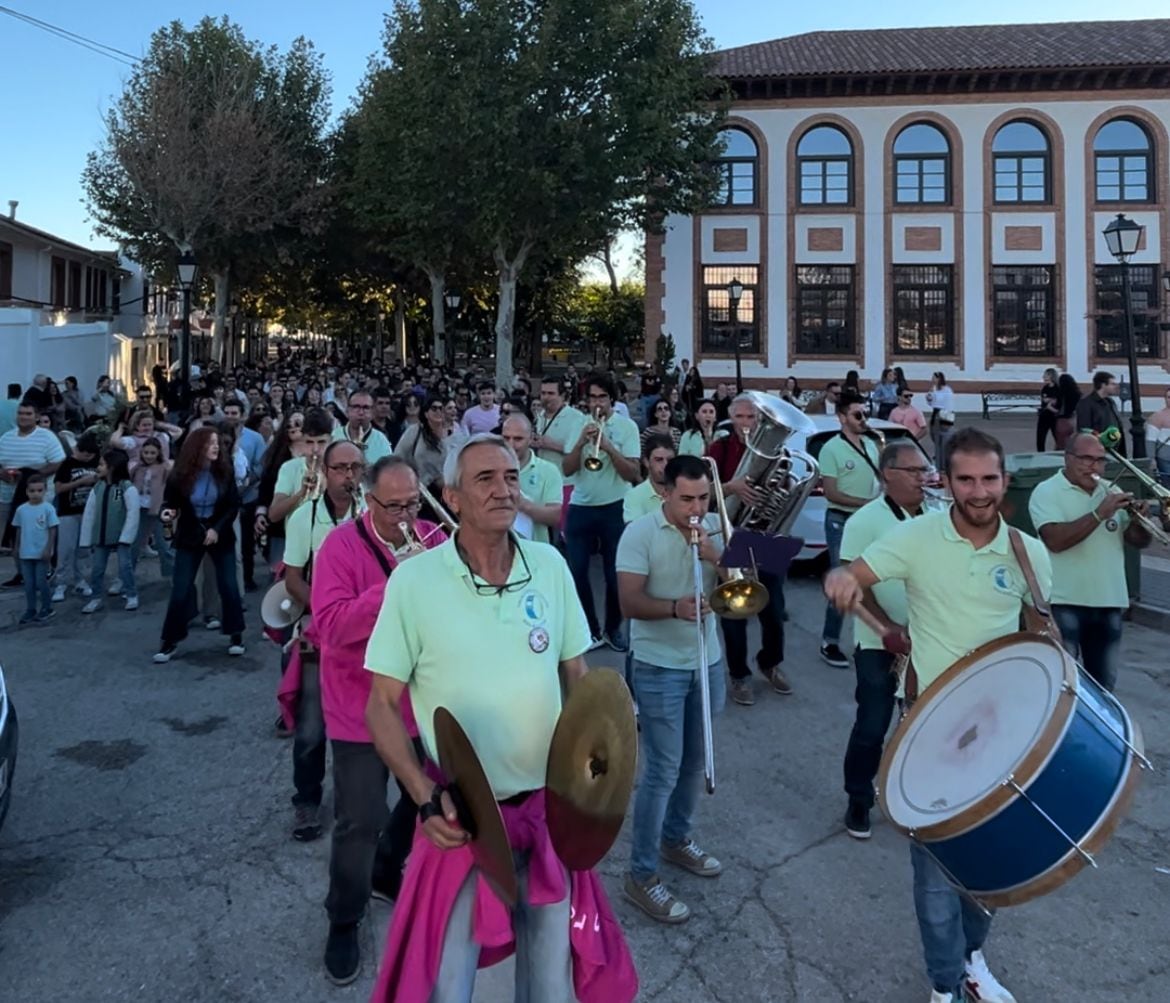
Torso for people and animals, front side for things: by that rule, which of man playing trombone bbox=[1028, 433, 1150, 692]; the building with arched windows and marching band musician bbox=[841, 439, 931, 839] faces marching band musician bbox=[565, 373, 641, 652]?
the building with arched windows

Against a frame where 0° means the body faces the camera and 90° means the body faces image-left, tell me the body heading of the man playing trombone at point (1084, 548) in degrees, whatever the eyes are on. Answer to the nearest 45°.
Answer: approximately 315°

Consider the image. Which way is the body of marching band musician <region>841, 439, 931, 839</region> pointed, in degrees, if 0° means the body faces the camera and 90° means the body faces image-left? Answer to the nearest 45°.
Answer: approximately 315°

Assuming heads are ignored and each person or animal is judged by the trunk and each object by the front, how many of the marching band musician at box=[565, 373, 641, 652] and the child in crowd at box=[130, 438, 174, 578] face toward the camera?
2

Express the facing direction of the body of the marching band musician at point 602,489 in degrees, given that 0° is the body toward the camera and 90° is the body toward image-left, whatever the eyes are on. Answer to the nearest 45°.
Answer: approximately 0°

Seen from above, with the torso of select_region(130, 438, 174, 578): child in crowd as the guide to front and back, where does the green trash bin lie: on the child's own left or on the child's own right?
on the child's own left

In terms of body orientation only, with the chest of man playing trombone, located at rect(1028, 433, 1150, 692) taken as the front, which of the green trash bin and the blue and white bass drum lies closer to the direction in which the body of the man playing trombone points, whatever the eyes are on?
the blue and white bass drum

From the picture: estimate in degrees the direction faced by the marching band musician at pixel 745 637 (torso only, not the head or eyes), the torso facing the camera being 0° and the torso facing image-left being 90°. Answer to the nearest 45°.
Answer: approximately 315°
